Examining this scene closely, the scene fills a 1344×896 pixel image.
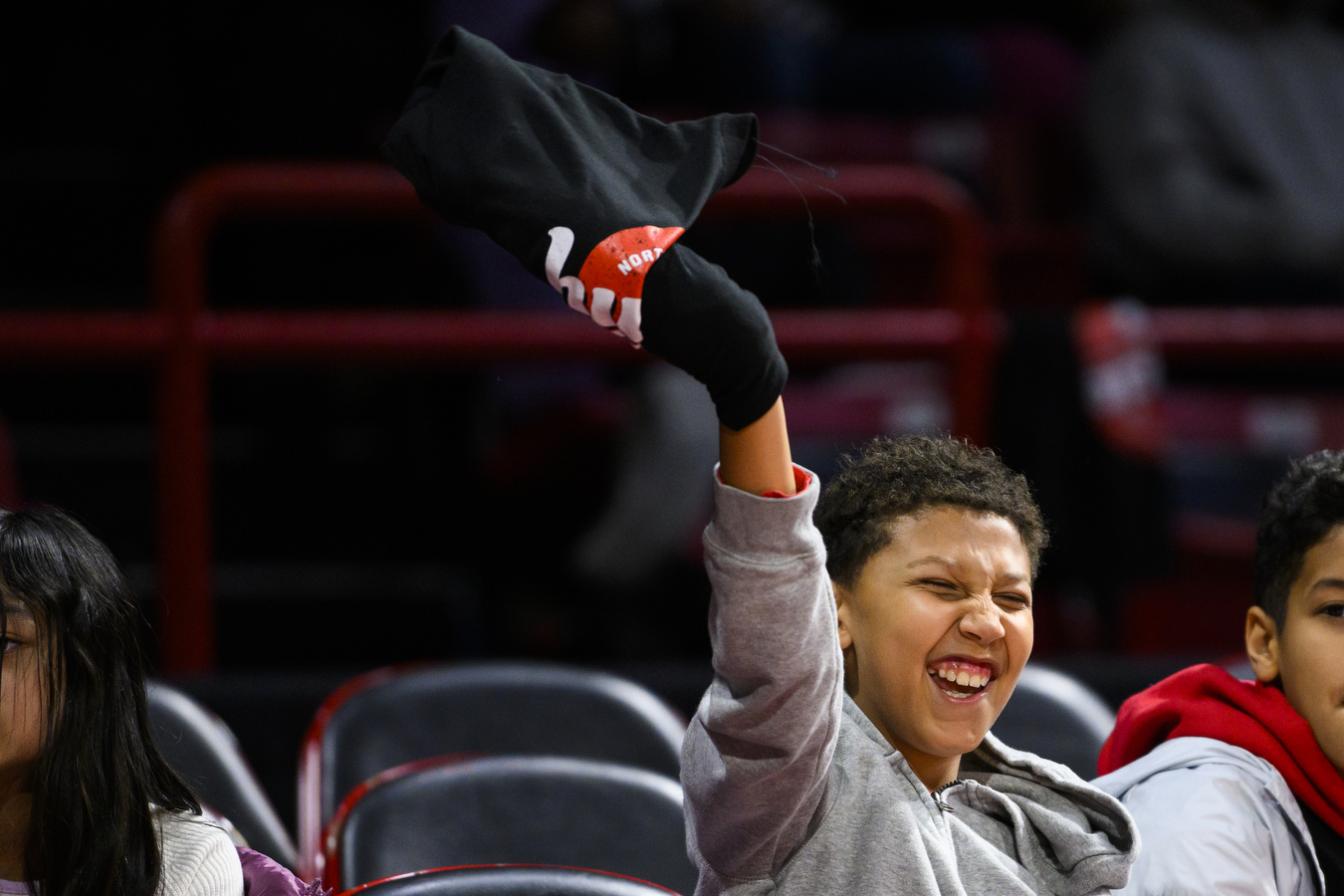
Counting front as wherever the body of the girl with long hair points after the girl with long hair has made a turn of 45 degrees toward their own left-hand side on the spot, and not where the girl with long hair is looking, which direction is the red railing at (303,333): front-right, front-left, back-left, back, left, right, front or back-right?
back

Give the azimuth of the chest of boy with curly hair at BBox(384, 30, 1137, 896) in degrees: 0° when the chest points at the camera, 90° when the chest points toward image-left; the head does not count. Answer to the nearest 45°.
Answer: approximately 315°

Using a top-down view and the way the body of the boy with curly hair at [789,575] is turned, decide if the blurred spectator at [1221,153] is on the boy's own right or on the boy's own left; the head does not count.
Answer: on the boy's own left

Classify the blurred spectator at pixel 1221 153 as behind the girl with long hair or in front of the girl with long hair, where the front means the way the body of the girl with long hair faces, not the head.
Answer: behind

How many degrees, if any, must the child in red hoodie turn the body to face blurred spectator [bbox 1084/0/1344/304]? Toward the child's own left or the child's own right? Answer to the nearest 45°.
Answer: approximately 135° to the child's own left

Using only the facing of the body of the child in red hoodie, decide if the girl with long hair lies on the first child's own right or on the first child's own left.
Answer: on the first child's own right
